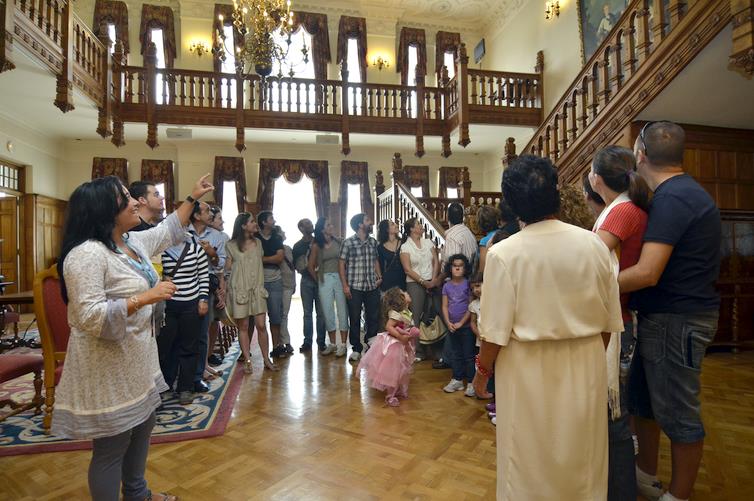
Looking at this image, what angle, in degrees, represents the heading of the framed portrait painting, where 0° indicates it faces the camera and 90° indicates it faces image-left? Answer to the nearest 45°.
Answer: approximately 45°

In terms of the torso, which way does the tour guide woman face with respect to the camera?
to the viewer's right

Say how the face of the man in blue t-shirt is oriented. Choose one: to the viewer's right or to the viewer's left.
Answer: to the viewer's left

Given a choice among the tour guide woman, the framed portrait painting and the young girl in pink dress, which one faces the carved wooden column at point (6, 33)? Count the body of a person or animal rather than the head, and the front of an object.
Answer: the framed portrait painting

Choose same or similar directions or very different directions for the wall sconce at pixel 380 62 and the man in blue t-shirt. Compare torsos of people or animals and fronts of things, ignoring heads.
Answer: very different directions

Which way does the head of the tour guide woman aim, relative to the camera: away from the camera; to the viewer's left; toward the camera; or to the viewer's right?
to the viewer's right

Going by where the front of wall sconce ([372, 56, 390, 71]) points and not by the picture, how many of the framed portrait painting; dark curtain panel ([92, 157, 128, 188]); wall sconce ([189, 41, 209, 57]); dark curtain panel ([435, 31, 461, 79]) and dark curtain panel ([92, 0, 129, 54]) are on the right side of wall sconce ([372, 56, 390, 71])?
3

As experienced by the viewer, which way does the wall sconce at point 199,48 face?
facing the viewer

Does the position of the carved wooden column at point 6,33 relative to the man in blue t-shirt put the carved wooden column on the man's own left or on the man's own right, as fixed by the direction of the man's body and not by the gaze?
on the man's own left

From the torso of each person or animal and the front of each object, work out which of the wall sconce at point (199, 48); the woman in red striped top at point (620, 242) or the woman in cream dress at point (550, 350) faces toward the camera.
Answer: the wall sconce

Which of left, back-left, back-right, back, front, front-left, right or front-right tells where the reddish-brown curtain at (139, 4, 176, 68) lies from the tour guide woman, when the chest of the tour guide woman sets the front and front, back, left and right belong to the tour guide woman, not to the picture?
left

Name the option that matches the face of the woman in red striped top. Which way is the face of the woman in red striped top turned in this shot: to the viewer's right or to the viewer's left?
to the viewer's left

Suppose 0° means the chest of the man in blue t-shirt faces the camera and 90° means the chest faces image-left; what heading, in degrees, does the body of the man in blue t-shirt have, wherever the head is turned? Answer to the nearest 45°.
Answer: approximately 135°
